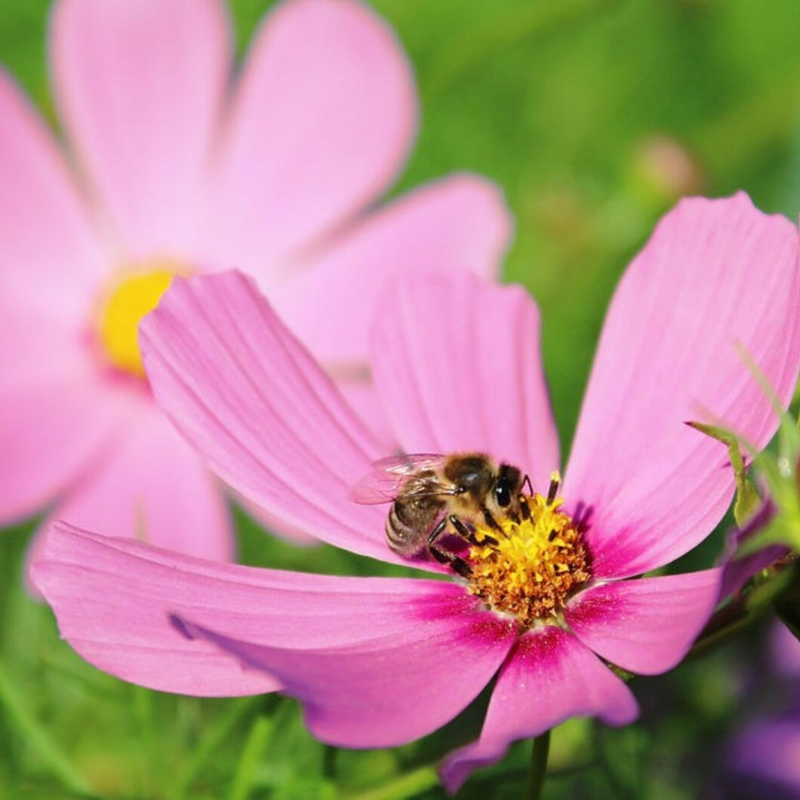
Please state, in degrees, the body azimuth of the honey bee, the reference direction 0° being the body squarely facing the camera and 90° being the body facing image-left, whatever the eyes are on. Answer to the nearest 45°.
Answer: approximately 270°
